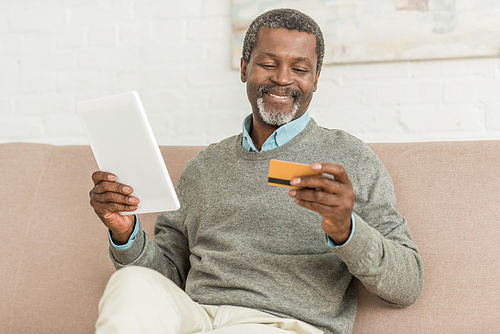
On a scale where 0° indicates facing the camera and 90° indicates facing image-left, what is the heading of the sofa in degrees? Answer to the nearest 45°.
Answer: approximately 0°
